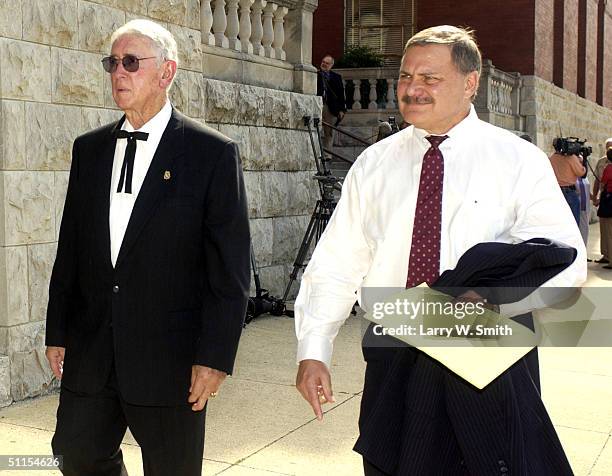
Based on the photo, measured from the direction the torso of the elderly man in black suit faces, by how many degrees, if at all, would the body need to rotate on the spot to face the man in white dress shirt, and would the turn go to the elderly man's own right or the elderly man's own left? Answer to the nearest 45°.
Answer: approximately 90° to the elderly man's own left

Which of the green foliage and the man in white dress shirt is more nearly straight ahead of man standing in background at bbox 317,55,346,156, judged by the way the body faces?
the man in white dress shirt

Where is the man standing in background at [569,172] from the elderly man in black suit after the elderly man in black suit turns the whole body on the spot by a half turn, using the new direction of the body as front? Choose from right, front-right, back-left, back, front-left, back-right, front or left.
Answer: front

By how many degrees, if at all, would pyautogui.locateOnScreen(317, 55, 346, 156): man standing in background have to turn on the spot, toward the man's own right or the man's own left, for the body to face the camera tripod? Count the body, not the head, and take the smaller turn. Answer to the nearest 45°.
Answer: approximately 45° to the man's own left

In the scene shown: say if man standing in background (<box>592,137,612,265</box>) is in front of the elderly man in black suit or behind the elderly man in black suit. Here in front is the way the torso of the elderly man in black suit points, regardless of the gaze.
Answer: behind
